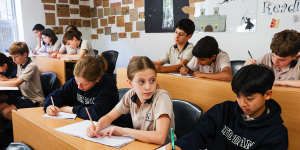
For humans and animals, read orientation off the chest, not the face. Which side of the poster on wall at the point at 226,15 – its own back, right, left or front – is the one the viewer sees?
front

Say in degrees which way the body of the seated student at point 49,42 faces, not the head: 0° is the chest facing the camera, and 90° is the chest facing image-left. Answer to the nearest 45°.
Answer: approximately 45°

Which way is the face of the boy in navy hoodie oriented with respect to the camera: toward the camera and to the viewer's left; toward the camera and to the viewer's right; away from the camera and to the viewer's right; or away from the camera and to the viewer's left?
toward the camera and to the viewer's left

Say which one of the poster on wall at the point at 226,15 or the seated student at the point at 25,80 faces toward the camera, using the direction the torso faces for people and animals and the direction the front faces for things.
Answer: the poster on wall

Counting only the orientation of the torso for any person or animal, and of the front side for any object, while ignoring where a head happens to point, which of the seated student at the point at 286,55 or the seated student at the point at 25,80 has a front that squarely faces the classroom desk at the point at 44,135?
the seated student at the point at 286,55

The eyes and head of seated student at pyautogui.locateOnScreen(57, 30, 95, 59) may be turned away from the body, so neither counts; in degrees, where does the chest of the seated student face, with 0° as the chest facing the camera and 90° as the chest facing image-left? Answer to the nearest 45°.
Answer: approximately 45°

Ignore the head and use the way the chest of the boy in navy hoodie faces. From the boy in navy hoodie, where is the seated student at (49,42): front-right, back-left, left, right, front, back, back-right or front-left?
right

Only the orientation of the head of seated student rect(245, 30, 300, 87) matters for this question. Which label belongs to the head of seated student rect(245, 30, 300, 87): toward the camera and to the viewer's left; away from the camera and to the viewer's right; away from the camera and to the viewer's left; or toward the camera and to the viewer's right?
toward the camera and to the viewer's left
